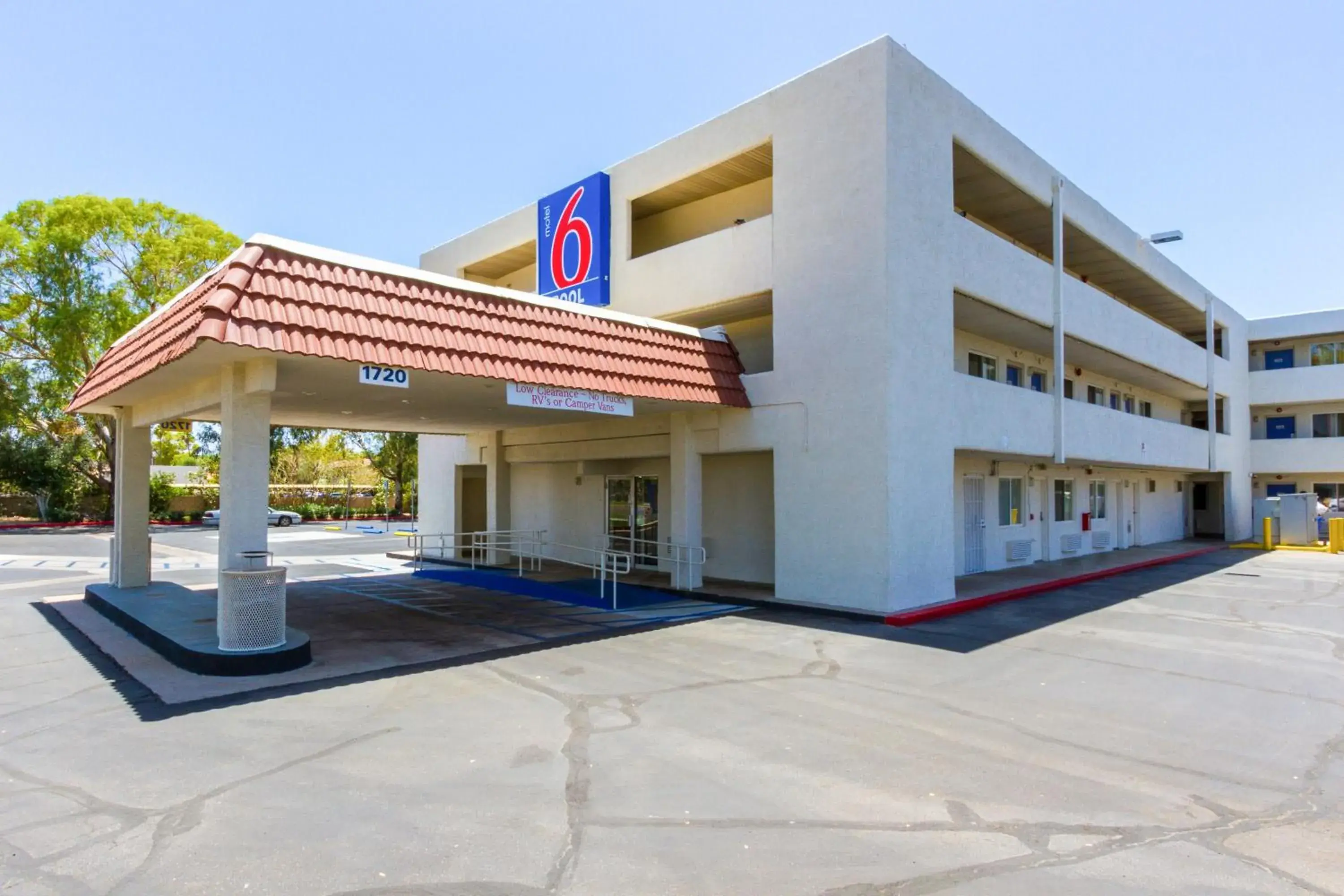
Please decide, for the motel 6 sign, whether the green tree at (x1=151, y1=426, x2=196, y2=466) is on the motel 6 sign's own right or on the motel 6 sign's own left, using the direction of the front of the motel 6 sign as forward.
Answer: on the motel 6 sign's own right

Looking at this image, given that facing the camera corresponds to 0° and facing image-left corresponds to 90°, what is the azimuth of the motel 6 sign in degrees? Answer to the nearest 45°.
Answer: approximately 45°

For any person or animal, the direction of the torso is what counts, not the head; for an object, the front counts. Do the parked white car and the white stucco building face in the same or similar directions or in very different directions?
very different directions

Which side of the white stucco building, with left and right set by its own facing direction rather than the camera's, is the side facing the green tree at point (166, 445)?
right

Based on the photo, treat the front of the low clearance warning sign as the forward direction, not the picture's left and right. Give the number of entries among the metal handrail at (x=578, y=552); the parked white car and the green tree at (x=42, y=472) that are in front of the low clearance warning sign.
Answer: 0

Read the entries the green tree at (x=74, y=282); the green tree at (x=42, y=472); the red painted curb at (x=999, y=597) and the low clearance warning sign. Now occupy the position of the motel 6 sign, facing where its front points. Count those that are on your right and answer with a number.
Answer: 2

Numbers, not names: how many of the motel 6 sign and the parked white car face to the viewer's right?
1

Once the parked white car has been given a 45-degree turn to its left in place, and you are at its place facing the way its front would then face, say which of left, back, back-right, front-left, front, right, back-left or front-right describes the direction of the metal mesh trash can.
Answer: back-right

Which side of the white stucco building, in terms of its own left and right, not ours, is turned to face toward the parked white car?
right

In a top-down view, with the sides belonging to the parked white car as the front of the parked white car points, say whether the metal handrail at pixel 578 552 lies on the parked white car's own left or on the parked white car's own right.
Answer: on the parked white car's own right

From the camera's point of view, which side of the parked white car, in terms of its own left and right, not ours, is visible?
right

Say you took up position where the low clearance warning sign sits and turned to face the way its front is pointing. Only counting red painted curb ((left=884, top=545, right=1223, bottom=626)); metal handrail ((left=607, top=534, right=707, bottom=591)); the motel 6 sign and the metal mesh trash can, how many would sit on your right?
1

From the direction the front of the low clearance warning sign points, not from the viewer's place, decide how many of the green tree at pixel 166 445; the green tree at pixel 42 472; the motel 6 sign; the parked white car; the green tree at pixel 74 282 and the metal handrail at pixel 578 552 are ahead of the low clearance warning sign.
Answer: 0

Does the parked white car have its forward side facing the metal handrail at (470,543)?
no

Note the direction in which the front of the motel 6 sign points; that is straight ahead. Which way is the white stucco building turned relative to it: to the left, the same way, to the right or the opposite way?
the same way

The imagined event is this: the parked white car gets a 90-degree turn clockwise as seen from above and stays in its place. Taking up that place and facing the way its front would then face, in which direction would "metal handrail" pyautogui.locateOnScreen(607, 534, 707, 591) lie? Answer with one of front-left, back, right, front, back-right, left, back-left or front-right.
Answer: front

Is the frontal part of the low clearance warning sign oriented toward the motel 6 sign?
no
